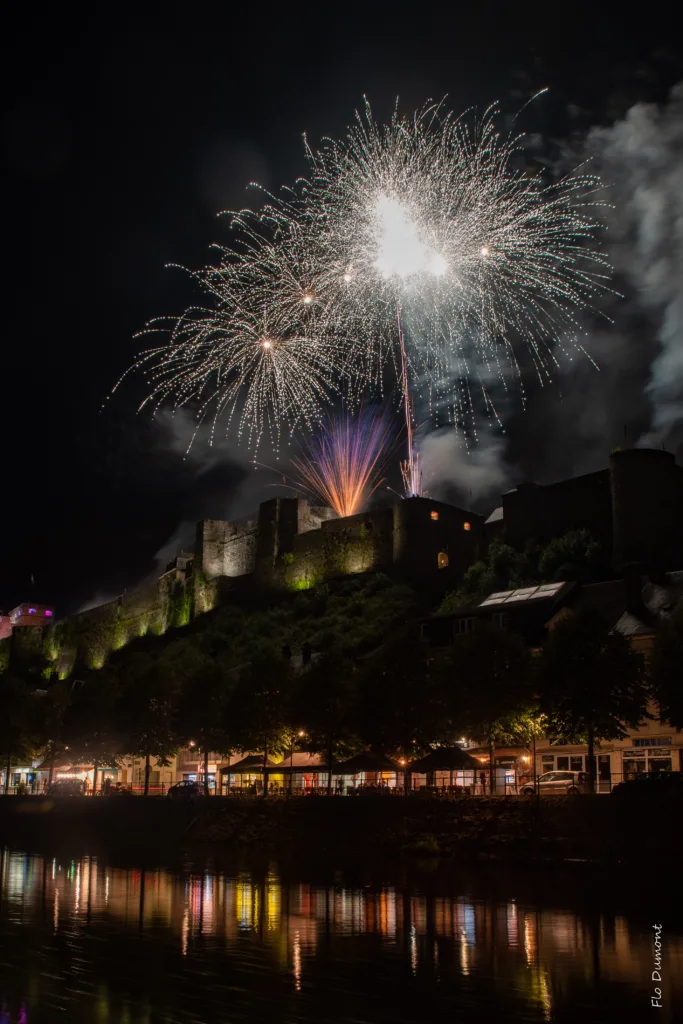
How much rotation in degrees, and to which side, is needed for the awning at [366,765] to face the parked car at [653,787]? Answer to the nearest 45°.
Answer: approximately 45° to its left

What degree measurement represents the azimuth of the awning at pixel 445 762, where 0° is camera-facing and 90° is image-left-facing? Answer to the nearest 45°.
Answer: approximately 0°

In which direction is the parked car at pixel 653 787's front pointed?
to the viewer's left

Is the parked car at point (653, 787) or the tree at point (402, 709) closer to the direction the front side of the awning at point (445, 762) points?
the parked car

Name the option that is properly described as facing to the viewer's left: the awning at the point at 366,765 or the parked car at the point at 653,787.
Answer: the parked car
